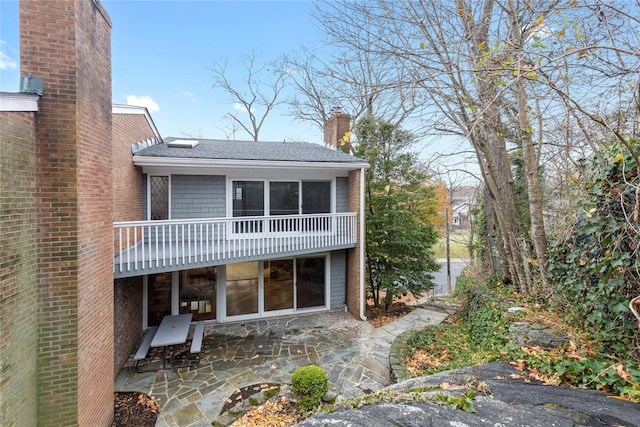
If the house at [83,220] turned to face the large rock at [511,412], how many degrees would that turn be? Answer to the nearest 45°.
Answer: approximately 45° to its left

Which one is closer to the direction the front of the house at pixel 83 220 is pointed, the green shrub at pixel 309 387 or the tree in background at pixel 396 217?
the green shrub

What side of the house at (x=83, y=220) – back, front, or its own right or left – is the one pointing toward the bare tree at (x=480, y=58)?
left

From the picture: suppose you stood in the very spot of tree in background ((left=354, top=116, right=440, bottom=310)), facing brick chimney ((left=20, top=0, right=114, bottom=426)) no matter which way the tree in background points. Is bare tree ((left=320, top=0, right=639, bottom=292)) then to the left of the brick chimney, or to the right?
left

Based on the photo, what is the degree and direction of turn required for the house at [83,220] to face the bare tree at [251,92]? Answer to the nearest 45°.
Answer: approximately 180°

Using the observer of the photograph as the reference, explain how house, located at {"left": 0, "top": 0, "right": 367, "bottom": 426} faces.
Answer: facing the viewer

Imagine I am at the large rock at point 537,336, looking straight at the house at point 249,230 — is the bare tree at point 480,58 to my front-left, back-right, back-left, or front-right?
front-right
